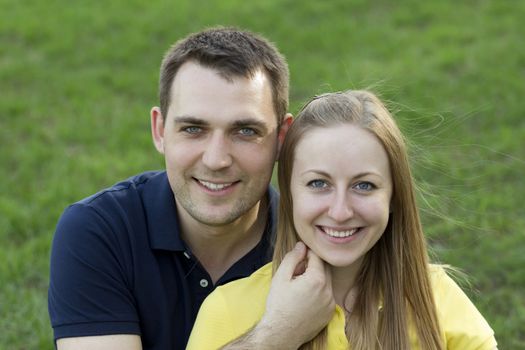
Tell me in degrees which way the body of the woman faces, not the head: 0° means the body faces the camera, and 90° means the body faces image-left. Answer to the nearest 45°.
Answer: approximately 0°
